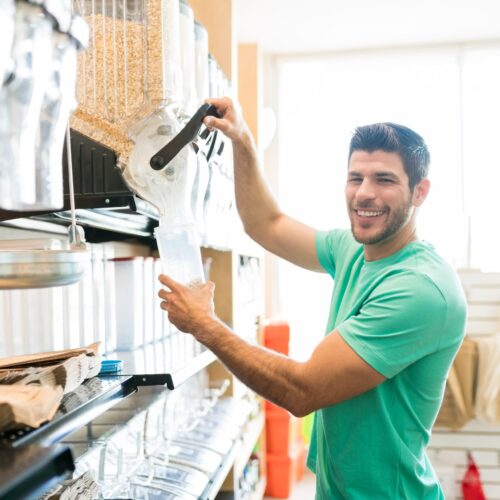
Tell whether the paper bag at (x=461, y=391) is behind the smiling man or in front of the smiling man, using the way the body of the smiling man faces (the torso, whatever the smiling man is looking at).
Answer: behind

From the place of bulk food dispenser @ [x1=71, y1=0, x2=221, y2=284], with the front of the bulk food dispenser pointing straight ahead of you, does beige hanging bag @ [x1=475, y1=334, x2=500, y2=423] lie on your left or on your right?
on your left

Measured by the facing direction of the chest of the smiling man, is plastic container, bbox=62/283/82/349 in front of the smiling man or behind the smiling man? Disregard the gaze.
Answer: in front

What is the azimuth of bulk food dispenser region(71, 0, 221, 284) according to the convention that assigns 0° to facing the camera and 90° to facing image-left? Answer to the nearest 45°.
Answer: approximately 270°

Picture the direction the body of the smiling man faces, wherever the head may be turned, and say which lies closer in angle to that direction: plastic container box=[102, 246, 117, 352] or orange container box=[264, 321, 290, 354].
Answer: the plastic container

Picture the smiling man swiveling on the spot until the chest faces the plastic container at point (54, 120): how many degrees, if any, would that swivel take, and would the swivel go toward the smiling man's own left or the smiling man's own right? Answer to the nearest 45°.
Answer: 0° — they already face it

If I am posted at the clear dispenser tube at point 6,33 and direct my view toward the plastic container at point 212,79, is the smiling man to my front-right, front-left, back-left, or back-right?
front-right

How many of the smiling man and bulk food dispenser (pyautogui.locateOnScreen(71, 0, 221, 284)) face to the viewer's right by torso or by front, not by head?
1

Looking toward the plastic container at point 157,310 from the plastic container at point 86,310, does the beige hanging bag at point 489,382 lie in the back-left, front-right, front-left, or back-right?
front-right
